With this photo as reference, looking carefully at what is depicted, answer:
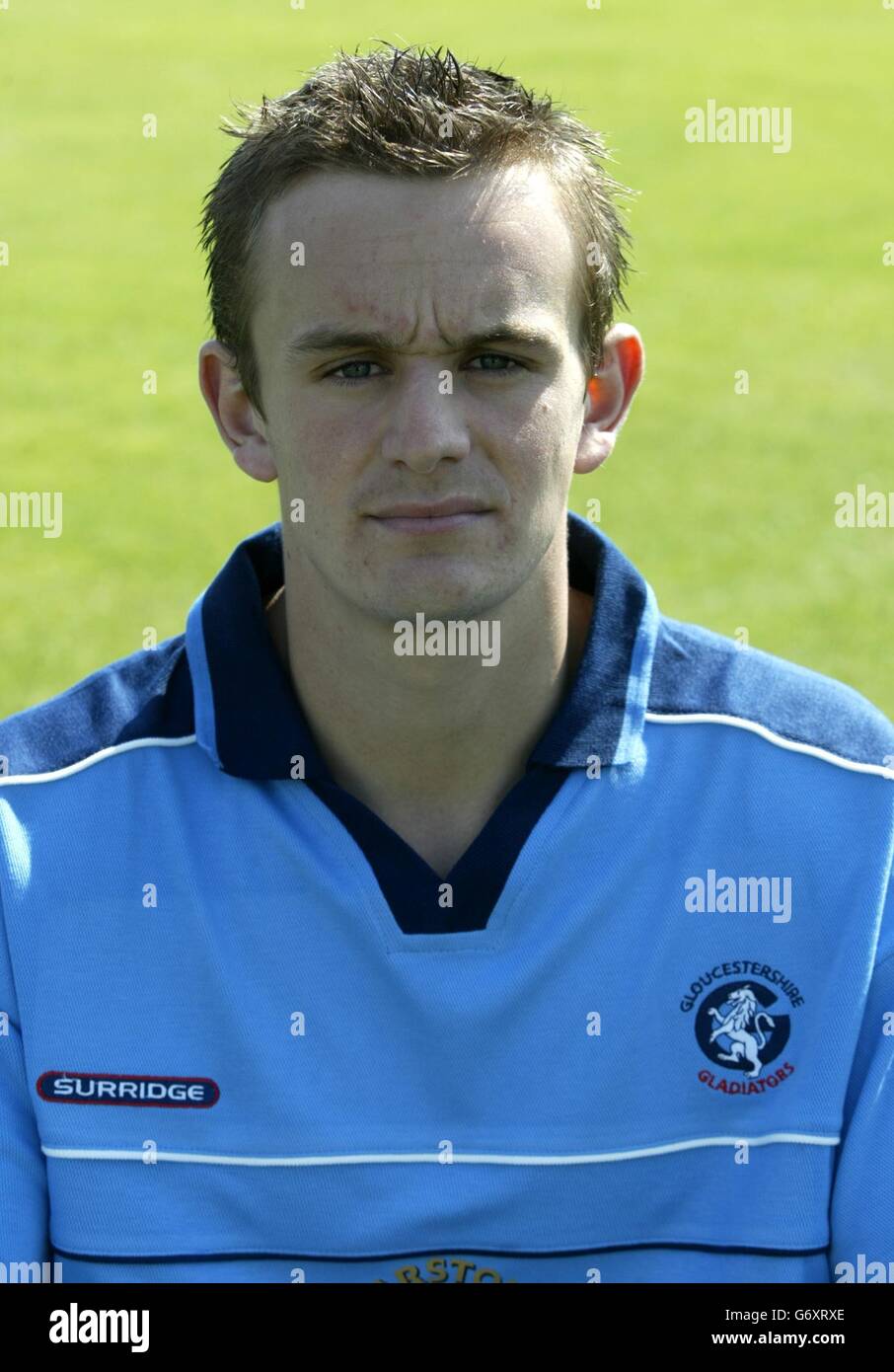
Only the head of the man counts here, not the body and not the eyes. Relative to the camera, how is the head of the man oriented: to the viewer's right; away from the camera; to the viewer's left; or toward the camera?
toward the camera

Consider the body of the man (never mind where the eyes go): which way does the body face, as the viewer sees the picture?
toward the camera
